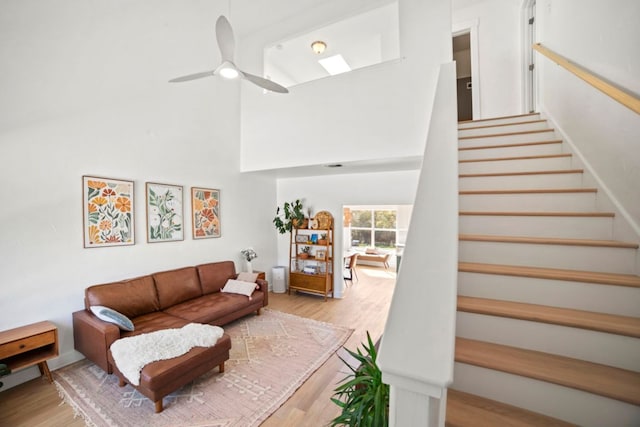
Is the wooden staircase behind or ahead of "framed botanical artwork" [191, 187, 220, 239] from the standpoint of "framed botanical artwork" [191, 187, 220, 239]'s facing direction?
ahead

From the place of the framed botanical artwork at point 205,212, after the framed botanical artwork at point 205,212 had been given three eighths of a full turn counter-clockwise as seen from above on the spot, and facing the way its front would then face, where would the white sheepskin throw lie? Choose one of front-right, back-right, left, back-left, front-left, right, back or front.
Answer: back

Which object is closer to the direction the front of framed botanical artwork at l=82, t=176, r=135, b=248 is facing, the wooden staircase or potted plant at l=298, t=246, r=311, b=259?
the wooden staircase

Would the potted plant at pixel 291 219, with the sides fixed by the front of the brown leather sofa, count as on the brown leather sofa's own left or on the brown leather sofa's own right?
on the brown leather sofa's own left

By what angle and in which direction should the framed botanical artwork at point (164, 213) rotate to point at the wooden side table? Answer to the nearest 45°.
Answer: approximately 90° to its right

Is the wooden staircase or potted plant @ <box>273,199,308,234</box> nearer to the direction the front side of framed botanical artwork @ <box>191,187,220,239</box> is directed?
the wooden staircase

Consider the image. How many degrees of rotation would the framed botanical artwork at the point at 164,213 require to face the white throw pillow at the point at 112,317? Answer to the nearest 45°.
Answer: approximately 90° to its right

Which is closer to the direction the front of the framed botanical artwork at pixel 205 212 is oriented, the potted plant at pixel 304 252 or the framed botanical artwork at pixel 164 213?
the potted plant

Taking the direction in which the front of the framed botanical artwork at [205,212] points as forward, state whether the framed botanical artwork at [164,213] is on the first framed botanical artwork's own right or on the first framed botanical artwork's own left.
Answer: on the first framed botanical artwork's own right

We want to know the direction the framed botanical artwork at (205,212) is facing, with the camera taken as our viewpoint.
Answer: facing the viewer and to the right of the viewer

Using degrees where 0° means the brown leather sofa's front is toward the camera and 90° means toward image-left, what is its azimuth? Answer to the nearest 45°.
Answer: approximately 315°

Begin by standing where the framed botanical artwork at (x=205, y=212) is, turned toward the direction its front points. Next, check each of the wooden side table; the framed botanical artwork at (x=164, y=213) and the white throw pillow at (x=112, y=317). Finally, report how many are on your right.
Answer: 3

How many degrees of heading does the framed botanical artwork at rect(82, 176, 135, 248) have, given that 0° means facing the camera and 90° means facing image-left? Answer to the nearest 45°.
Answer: approximately 315°
